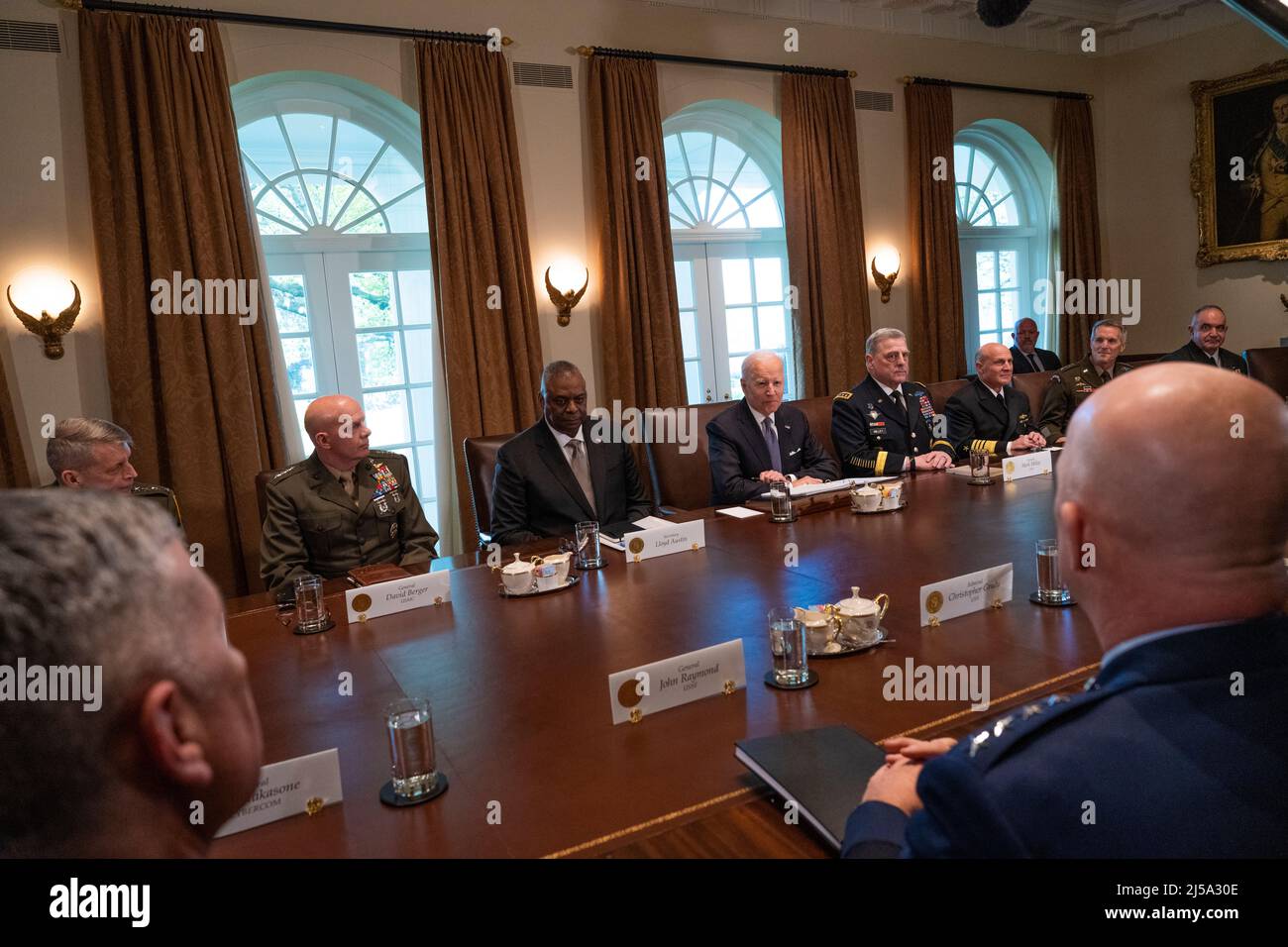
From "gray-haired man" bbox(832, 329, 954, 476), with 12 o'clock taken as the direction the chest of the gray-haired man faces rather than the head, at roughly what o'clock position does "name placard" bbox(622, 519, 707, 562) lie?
The name placard is roughly at 2 o'clock from the gray-haired man.

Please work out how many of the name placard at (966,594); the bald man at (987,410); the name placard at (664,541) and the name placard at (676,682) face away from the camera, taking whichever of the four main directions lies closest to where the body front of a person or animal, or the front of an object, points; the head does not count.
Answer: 0

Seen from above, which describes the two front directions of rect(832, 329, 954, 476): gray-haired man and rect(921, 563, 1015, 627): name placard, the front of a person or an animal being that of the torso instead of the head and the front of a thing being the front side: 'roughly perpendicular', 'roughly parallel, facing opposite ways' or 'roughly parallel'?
roughly parallel

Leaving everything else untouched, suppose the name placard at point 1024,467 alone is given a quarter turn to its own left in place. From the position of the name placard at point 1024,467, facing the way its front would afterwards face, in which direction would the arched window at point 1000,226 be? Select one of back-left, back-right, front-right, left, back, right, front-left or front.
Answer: front-left

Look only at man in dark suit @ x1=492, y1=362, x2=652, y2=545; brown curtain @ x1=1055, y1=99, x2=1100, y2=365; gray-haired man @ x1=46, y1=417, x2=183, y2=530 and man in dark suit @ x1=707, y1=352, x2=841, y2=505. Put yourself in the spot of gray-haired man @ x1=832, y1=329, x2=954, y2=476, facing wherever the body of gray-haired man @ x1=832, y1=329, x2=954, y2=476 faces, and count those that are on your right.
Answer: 3

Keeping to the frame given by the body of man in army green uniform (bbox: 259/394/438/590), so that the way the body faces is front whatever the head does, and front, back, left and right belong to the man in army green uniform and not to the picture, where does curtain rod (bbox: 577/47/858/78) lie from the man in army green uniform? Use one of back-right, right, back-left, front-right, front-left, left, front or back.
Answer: left

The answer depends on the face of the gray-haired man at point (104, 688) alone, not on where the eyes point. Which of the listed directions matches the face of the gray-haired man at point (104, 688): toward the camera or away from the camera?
away from the camera

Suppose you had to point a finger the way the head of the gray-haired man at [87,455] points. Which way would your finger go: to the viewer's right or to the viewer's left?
to the viewer's right

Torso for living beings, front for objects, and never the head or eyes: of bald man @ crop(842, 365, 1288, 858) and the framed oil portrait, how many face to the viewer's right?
0

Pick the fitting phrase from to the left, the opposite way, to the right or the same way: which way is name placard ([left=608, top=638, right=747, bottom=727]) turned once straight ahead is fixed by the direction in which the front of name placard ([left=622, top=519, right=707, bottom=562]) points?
the same way

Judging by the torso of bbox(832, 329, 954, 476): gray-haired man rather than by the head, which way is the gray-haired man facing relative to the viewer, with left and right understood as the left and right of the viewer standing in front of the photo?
facing the viewer and to the right of the viewer

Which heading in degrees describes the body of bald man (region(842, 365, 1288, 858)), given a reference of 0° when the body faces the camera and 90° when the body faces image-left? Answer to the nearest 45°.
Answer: approximately 135°

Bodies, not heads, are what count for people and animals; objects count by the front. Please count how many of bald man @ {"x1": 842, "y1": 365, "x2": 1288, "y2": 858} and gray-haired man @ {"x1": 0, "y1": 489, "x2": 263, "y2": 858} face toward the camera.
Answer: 0

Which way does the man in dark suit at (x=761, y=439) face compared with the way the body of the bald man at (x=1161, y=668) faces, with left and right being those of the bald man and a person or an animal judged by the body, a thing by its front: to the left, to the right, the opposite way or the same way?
the opposite way

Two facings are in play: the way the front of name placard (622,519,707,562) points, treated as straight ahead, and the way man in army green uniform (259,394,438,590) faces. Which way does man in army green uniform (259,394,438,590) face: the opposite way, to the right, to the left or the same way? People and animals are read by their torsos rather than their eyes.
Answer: the same way

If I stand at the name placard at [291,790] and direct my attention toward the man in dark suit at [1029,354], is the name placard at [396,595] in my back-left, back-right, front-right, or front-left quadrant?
front-left

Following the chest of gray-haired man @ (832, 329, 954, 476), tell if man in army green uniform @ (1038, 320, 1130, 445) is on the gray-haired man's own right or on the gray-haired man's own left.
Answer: on the gray-haired man's own left

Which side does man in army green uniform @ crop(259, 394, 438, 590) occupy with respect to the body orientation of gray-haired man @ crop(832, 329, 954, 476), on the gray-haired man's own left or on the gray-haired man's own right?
on the gray-haired man's own right
